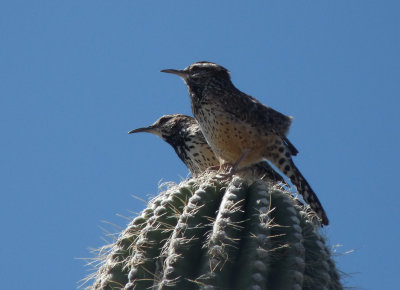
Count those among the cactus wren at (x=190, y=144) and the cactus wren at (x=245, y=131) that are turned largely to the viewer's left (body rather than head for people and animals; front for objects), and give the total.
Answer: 2

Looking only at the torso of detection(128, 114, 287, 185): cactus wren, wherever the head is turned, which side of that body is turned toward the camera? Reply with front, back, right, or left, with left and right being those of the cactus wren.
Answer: left

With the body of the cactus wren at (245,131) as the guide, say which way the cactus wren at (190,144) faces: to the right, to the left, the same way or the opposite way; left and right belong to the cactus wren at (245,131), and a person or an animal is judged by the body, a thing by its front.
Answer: the same way

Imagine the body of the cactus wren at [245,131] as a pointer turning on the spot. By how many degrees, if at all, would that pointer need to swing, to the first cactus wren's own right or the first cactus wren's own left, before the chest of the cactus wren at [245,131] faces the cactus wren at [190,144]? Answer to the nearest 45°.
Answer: approximately 45° to the first cactus wren's own right

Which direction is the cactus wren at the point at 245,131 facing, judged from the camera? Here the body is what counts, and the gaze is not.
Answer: to the viewer's left
